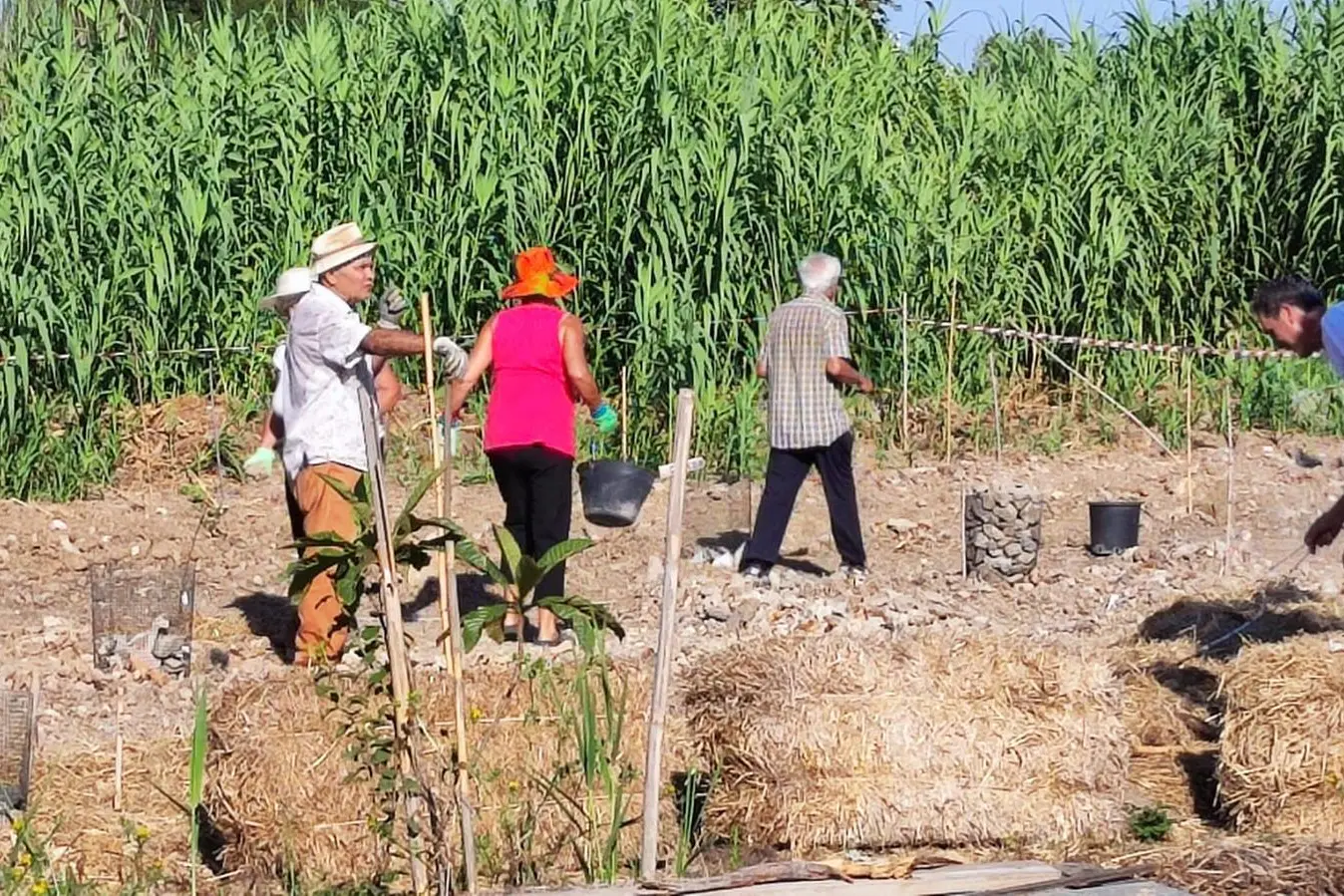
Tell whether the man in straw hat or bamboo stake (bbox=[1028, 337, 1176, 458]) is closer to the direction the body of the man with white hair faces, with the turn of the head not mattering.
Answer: the bamboo stake

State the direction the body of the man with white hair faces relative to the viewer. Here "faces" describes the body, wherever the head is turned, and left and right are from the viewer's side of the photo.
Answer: facing away from the viewer and to the right of the viewer

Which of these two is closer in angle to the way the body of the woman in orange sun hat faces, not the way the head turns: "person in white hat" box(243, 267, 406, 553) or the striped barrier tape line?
the striped barrier tape line

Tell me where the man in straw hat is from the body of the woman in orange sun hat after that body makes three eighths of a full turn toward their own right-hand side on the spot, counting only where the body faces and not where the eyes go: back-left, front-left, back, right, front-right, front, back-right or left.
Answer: right

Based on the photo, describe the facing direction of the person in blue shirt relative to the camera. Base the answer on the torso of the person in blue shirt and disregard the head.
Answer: to the viewer's left

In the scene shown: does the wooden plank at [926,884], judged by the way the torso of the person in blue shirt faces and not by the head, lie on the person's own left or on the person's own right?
on the person's own left

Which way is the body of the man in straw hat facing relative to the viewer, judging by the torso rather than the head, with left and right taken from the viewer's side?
facing to the right of the viewer

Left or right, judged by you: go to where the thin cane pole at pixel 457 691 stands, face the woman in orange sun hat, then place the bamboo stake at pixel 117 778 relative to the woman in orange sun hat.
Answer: left

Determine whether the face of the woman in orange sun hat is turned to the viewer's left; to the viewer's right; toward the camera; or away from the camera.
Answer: away from the camera

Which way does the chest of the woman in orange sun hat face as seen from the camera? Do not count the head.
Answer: away from the camera

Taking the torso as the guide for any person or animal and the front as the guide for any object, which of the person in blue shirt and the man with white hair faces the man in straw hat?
the person in blue shirt

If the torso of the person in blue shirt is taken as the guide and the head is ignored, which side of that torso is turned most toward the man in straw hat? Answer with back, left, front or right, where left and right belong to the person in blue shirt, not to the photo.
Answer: front

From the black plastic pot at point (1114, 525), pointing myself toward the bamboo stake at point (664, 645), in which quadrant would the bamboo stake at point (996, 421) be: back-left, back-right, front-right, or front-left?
back-right
